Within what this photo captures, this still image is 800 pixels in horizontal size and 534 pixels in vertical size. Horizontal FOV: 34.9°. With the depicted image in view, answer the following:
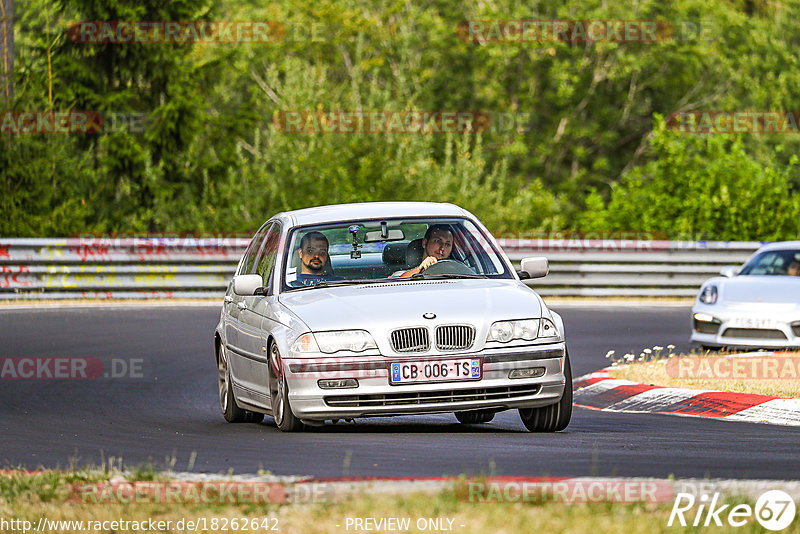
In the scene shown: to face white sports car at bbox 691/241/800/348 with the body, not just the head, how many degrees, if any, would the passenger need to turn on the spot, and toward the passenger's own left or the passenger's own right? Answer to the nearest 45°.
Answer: approximately 135° to the passenger's own left

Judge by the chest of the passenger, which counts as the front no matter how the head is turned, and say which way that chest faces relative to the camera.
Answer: toward the camera

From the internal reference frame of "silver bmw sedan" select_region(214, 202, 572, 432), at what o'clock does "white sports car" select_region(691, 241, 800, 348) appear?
The white sports car is roughly at 7 o'clock from the silver bmw sedan.

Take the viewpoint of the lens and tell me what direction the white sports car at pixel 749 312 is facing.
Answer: facing the viewer and to the left of the viewer

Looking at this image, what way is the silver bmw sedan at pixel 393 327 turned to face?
toward the camera

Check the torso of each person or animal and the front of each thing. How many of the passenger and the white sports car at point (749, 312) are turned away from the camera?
0

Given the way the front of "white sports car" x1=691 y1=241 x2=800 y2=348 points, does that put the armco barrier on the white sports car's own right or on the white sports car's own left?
on the white sports car's own right

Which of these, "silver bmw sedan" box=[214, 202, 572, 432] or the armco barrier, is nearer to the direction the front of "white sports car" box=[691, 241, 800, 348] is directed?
the silver bmw sedan

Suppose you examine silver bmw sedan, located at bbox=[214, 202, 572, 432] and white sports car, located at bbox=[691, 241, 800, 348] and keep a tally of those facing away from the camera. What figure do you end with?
0

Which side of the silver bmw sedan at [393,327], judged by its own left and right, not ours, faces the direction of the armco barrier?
back

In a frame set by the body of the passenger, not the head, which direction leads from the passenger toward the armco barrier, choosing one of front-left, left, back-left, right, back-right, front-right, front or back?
back
